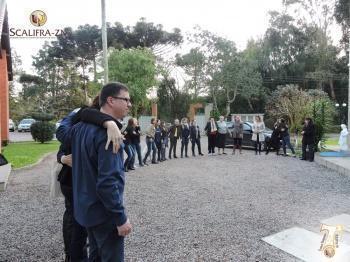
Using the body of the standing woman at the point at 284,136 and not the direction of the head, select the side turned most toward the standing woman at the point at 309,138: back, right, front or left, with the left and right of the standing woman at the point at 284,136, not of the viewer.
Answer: back

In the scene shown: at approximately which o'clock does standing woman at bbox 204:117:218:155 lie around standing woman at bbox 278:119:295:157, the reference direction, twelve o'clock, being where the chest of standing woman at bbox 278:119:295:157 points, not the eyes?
standing woman at bbox 204:117:218:155 is roughly at 1 o'clock from standing woman at bbox 278:119:295:157.

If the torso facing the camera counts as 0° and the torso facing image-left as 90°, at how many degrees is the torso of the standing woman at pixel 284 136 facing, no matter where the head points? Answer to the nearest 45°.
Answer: approximately 45°

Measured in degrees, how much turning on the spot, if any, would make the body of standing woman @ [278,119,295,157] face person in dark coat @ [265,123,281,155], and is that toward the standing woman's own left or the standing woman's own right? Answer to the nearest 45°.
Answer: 0° — they already face them

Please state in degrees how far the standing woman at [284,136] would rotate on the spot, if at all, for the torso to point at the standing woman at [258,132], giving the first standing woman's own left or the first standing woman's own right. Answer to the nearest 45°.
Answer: approximately 45° to the first standing woman's own right
